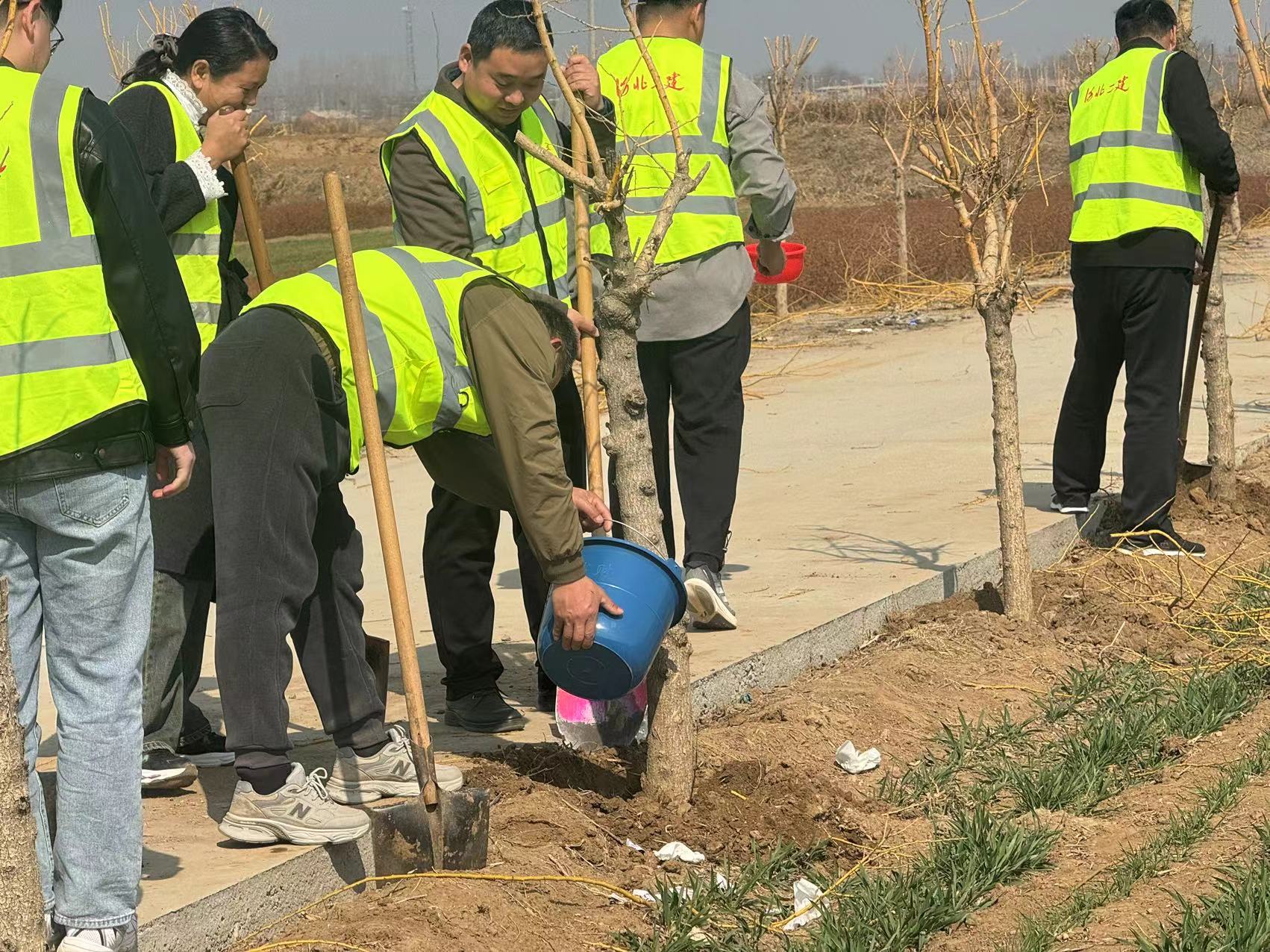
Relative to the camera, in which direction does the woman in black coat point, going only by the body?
to the viewer's right

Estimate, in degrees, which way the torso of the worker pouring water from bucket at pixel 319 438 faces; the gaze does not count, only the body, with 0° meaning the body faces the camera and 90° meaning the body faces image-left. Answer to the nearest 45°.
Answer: approximately 270°

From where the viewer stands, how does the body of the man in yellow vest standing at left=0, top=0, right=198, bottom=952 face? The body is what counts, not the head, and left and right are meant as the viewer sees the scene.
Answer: facing away from the viewer and to the right of the viewer

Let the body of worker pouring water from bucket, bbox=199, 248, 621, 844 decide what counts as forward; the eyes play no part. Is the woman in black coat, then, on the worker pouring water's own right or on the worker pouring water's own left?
on the worker pouring water's own left

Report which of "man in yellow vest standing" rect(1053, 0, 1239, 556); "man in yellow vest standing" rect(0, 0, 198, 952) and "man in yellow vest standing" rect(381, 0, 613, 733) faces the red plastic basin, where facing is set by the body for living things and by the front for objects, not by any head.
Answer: "man in yellow vest standing" rect(0, 0, 198, 952)

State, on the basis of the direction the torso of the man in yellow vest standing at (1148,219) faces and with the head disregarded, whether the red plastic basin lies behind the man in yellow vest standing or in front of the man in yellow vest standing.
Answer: behind

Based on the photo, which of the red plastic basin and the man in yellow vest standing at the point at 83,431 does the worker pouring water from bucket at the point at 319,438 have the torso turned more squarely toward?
the red plastic basin

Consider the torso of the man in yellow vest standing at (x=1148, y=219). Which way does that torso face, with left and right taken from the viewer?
facing away from the viewer and to the right of the viewer
